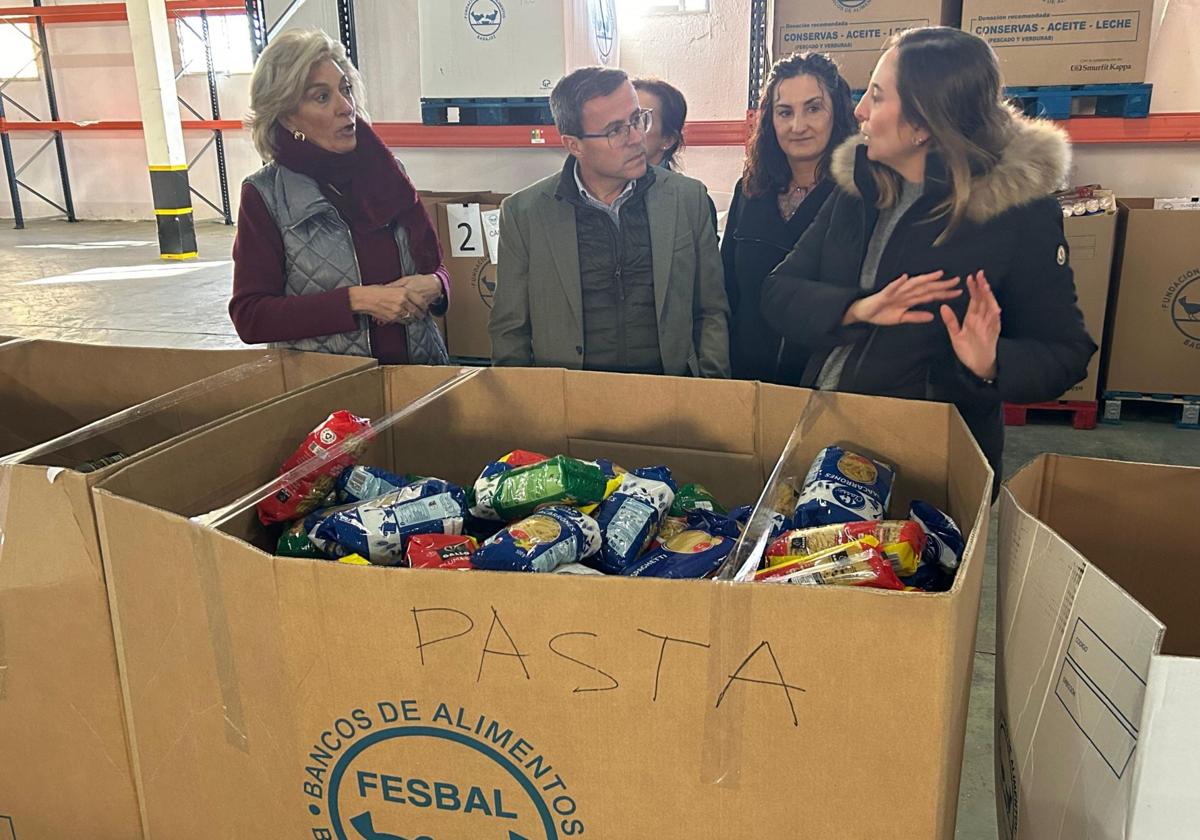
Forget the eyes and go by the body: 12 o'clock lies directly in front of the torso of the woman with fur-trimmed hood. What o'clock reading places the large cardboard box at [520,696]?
The large cardboard box is roughly at 11 o'clock from the woman with fur-trimmed hood.

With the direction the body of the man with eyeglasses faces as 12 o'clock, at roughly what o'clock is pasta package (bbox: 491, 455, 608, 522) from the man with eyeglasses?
The pasta package is roughly at 12 o'clock from the man with eyeglasses.

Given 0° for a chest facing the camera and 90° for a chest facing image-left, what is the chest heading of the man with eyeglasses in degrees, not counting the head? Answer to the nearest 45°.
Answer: approximately 0°

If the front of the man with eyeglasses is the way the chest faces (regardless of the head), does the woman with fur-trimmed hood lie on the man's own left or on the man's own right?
on the man's own left

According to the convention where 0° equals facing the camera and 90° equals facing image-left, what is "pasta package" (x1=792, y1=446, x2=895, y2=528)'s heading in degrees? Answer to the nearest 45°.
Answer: approximately 0°

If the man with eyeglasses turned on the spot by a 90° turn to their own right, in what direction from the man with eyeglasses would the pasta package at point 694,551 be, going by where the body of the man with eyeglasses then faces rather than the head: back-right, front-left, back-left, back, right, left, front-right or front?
left

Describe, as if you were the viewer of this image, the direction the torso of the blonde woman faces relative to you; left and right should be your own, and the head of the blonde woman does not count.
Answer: facing the viewer and to the right of the viewer

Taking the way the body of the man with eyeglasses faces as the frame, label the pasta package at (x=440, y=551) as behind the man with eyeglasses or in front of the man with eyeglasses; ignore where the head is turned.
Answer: in front

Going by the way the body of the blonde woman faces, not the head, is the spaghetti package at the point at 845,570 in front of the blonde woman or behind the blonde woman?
in front

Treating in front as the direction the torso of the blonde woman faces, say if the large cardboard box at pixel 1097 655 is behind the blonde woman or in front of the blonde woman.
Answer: in front

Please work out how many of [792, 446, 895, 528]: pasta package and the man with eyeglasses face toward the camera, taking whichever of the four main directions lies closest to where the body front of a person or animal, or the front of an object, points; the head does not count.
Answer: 2

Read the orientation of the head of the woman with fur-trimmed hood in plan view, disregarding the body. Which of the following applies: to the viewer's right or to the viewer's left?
to the viewer's left
